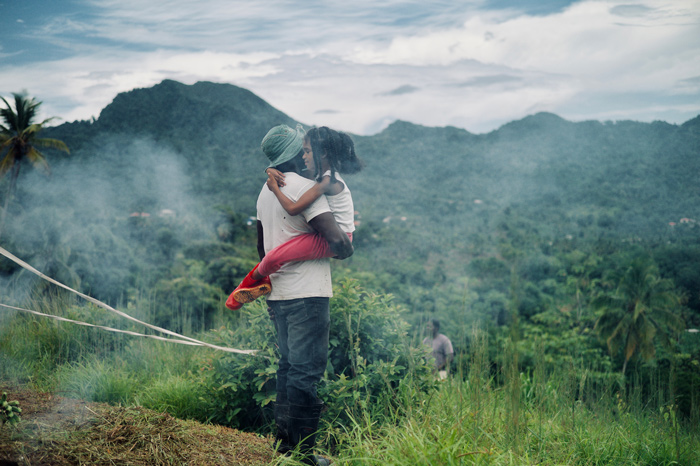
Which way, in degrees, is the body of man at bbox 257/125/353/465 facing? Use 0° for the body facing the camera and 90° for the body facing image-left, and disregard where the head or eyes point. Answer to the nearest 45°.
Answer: approximately 225°

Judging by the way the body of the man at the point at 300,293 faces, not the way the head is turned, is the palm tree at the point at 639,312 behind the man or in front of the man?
in front

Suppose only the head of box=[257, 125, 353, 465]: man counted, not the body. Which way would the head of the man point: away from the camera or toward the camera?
away from the camera

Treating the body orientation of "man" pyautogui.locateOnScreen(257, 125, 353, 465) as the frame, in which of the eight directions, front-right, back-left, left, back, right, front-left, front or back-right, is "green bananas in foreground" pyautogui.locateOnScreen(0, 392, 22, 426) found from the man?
back-left

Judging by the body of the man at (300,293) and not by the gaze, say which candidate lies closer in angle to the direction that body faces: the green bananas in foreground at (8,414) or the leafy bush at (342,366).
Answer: the leafy bush

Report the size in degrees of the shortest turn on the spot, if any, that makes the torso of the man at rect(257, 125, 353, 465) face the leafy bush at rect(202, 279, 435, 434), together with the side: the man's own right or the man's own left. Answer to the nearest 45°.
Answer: approximately 45° to the man's own left
